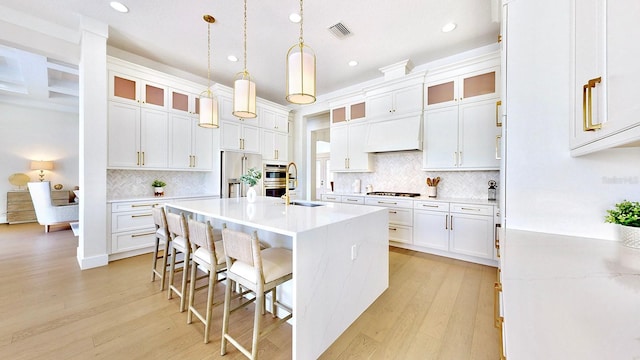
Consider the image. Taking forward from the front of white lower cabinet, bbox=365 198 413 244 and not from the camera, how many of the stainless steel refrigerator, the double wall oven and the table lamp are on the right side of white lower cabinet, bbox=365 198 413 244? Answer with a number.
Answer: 3

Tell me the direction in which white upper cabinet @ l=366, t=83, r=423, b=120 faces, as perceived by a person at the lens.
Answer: facing the viewer and to the left of the viewer

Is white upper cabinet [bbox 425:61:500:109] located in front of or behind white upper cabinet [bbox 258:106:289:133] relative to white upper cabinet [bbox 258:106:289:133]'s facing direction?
in front

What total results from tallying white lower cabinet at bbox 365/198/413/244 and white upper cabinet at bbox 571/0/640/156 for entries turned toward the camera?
1

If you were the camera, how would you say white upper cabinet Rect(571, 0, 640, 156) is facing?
facing to the left of the viewer

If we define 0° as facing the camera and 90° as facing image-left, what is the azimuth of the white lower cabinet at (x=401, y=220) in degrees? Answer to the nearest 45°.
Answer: approximately 0°

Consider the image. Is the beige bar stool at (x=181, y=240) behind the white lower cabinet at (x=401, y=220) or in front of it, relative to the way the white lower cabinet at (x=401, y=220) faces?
in front

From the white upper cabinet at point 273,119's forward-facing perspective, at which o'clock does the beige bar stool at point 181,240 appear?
The beige bar stool is roughly at 2 o'clock from the white upper cabinet.

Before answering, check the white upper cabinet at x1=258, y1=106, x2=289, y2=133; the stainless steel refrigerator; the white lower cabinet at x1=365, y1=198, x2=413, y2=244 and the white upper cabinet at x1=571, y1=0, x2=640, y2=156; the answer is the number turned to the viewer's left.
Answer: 1

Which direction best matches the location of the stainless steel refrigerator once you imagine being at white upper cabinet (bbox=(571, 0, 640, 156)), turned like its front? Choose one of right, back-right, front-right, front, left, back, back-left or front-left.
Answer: front
